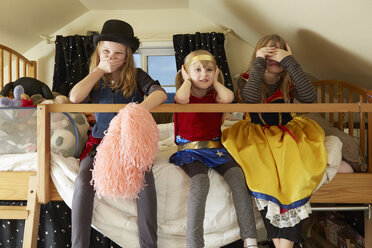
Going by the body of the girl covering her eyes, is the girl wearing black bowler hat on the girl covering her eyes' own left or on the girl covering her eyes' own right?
on the girl covering her eyes' own right

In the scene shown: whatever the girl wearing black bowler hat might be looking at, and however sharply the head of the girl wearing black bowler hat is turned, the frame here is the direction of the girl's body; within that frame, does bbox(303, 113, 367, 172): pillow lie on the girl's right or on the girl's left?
on the girl's left

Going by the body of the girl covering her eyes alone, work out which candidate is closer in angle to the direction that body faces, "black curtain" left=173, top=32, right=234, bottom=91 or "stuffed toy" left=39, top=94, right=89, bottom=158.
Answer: the stuffed toy

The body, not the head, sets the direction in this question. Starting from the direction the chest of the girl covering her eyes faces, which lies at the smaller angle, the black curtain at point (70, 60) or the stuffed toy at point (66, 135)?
the stuffed toy

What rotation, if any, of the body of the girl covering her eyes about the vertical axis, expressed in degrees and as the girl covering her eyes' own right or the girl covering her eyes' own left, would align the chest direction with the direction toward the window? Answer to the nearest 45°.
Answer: approximately 135° to the girl covering her eyes' own right

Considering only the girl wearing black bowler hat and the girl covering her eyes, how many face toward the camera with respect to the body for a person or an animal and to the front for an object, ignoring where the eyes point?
2

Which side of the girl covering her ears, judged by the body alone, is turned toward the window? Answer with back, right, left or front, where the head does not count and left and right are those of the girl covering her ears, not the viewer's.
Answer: back

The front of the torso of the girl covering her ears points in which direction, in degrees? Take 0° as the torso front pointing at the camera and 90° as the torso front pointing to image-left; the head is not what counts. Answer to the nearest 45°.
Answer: approximately 0°

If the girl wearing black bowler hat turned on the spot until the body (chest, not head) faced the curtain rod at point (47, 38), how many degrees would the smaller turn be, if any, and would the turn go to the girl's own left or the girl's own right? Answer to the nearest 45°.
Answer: approximately 180°
